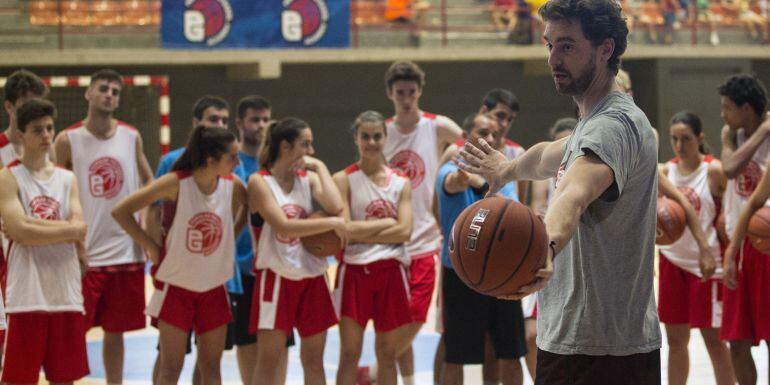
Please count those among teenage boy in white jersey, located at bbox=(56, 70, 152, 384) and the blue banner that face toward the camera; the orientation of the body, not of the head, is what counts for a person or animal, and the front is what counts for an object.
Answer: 2

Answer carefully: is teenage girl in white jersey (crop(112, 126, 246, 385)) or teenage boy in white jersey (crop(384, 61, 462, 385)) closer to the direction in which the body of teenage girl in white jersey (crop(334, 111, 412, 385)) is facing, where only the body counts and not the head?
the teenage girl in white jersey

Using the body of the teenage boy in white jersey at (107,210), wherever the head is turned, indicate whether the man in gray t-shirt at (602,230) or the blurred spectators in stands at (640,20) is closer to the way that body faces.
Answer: the man in gray t-shirt

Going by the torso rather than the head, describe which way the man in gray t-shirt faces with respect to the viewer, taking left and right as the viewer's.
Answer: facing to the left of the viewer

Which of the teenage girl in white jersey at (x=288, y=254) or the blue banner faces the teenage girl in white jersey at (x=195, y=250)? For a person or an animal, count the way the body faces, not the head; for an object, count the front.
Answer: the blue banner

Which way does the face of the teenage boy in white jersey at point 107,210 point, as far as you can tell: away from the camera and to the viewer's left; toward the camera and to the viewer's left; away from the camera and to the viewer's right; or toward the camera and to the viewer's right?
toward the camera and to the viewer's right

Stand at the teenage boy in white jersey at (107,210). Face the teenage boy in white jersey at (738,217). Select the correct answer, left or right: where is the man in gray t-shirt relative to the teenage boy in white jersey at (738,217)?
right

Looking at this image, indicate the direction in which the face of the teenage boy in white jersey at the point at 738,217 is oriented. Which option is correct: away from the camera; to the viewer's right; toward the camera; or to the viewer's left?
to the viewer's left

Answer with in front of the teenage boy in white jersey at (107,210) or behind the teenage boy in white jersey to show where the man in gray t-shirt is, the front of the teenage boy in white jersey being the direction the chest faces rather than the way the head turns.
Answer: in front

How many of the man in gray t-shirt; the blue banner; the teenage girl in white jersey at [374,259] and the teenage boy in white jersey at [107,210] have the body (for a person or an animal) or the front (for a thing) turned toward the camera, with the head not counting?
3

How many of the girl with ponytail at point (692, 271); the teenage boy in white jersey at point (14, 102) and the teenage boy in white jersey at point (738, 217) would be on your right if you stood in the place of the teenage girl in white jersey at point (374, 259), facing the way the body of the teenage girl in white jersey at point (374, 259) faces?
1

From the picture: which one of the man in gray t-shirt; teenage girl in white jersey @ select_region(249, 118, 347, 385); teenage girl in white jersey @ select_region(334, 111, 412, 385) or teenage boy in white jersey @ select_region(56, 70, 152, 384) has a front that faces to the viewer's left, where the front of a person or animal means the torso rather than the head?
the man in gray t-shirt

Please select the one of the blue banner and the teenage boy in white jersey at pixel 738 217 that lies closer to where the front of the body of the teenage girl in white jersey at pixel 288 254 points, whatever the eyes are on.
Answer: the teenage boy in white jersey
